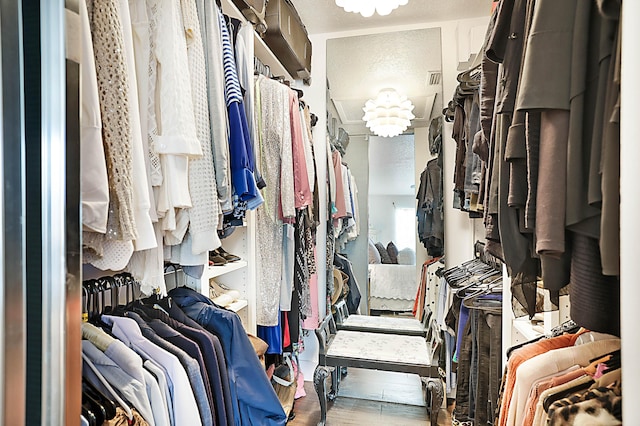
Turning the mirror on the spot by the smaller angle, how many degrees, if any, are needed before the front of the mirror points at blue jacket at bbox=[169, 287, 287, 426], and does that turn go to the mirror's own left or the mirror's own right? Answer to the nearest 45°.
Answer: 0° — it already faces it

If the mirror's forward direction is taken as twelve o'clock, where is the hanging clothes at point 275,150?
The hanging clothes is roughly at 1 o'clock from the mirror.

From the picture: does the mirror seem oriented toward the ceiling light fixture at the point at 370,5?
yes

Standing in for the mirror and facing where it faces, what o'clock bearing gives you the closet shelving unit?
The closet shelving unit is roughly at 1 o'clock from the mirror.

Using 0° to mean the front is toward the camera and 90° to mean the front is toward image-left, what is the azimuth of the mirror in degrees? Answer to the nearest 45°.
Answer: approximately 0°
